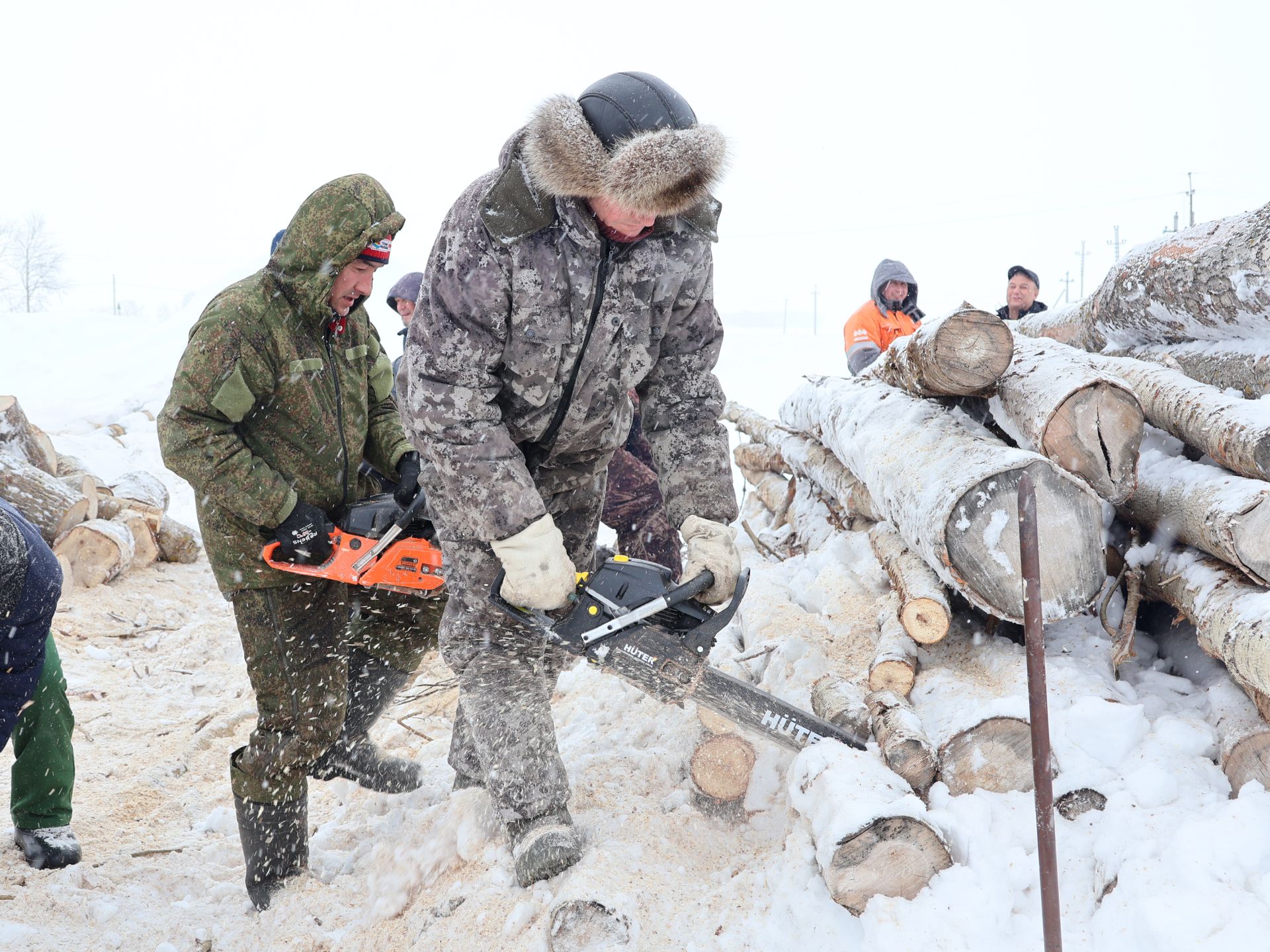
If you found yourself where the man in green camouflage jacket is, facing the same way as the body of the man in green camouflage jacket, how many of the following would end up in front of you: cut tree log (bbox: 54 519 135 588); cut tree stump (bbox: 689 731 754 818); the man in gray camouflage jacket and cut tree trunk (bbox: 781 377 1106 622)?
3

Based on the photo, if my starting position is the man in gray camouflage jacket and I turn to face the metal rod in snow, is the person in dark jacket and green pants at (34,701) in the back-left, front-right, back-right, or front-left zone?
back-right

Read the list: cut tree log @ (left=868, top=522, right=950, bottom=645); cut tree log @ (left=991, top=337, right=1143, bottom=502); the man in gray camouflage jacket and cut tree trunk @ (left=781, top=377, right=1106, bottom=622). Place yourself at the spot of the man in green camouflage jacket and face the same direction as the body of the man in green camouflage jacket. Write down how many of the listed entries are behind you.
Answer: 0

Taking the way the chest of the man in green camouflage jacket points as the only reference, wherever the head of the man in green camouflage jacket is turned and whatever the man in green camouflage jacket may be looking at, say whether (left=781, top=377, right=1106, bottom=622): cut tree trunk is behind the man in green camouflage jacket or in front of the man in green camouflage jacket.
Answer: in front

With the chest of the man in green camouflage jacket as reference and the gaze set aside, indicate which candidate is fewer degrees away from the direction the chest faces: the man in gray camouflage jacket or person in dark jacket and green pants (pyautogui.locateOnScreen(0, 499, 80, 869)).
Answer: the man in gray camouflage jacket

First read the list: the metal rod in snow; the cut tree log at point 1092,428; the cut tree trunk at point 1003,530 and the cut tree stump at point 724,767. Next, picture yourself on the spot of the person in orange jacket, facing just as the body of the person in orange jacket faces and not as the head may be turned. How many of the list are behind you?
0

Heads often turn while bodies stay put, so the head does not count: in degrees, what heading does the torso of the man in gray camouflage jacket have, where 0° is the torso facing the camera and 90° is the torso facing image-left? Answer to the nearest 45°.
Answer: approximately 315°

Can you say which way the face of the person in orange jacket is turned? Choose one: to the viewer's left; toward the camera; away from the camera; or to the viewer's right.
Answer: toward the camera

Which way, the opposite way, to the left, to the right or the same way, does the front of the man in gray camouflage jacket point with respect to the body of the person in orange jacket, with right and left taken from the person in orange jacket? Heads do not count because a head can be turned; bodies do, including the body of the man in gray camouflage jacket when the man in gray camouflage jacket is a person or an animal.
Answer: the same way

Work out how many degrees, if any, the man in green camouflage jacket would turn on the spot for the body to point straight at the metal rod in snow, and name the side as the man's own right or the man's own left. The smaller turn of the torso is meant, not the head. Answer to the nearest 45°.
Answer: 0° — they already face it

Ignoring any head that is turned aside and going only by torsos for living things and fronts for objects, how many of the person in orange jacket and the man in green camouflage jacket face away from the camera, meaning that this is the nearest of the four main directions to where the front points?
0

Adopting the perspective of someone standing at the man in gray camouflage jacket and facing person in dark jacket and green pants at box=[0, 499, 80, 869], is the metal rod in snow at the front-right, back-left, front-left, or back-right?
back-left

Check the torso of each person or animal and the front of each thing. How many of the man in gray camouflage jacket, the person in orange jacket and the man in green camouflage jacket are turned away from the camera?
0

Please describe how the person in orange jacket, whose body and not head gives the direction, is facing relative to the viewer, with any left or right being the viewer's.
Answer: facing the viewer and to the right of the viewer
